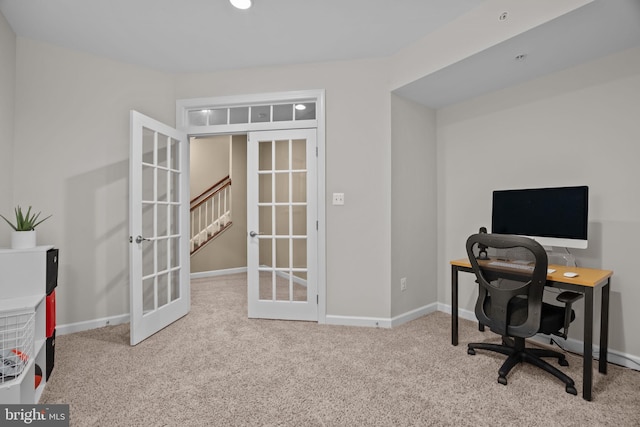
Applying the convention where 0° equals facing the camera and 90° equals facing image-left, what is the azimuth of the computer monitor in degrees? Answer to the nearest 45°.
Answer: approximately 45°

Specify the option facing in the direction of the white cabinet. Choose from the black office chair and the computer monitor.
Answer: the computer monitor

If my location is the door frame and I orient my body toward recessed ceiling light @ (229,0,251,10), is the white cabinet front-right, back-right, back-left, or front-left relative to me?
front-right

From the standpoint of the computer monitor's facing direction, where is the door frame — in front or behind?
in front

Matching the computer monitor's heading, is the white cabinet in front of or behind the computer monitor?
in front

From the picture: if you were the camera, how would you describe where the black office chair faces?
facing away from the viewer and to the right of the viewer

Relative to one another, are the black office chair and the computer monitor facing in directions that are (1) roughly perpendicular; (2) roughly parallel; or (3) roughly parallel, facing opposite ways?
roughly parallel, facing opposite ways

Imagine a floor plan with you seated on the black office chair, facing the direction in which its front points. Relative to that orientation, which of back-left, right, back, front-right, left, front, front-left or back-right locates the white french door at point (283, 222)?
back-left

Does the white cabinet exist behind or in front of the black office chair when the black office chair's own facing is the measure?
behind

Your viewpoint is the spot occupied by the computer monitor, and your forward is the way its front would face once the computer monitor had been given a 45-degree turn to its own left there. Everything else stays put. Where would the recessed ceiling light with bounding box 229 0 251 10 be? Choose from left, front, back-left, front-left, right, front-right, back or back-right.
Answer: front-right

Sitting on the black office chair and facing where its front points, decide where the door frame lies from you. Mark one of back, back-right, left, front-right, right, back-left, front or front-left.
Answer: back-left
